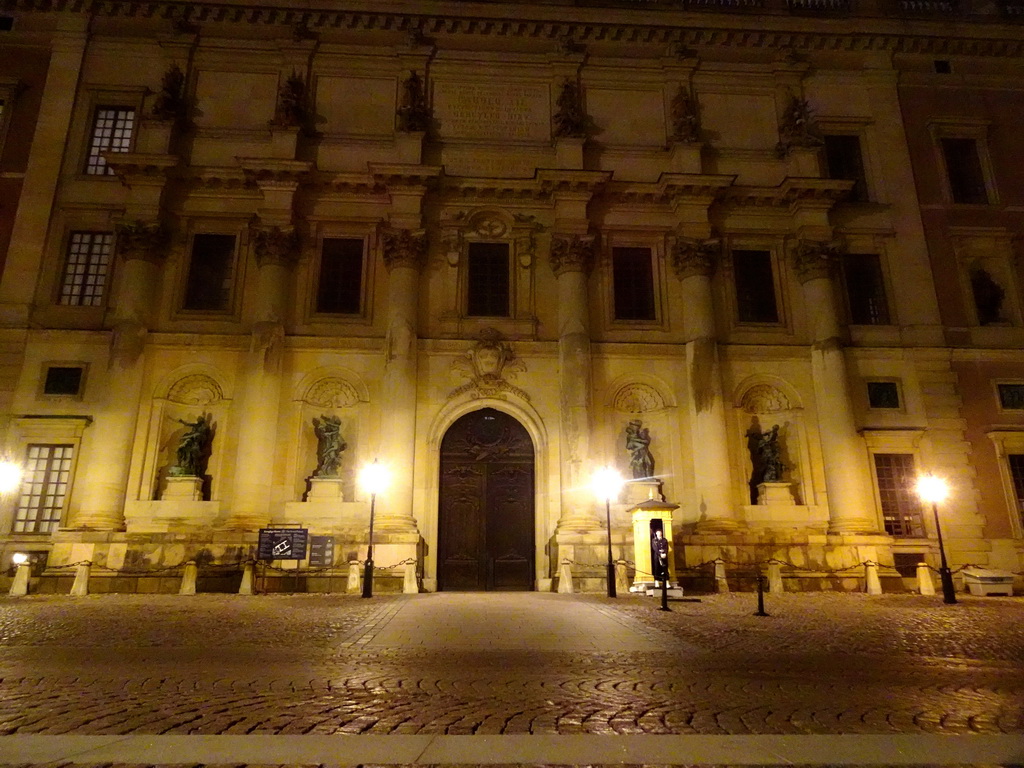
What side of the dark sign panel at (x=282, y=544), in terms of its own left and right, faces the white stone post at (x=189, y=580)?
right

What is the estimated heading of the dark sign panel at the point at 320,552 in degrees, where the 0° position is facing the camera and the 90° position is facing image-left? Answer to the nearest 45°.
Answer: approximately 0°

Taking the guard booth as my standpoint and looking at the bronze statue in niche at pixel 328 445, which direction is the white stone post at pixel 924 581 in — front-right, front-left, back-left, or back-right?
back-right

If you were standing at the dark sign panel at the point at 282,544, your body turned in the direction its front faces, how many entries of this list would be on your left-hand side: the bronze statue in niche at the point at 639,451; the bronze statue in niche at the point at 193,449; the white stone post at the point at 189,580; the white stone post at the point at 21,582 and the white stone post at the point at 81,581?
1

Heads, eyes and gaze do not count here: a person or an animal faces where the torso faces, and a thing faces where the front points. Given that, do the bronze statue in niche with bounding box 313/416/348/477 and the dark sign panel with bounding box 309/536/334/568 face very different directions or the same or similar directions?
same or similar directions

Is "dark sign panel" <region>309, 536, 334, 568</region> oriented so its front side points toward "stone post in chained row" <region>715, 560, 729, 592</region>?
no

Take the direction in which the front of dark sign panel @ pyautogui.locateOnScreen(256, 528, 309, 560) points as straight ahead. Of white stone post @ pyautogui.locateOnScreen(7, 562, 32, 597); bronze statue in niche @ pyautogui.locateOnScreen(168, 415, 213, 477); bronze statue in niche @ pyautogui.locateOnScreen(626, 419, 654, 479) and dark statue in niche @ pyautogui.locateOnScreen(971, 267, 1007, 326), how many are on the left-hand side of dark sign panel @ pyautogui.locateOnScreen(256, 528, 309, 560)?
2

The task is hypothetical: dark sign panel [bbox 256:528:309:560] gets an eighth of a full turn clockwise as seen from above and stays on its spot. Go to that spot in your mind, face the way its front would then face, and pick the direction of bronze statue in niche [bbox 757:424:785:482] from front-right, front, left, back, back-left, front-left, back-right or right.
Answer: back-left

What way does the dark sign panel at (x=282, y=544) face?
toward the camera

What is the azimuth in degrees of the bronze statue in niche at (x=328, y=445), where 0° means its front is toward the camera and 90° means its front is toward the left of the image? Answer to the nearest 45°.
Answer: approximately 0°

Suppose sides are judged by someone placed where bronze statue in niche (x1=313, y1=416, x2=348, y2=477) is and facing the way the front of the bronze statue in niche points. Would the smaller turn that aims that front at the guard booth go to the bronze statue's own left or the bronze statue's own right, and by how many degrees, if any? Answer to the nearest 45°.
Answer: approximately 45° to the bronze statue's own left

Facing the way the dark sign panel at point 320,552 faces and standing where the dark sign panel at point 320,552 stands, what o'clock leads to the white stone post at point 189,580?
The white stone post is roughly at 3 o'clock from the dark sign panel.

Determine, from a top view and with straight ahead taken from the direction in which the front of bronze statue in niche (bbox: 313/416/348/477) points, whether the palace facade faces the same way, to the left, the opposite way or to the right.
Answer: the same way

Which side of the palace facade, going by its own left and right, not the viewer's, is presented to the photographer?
front

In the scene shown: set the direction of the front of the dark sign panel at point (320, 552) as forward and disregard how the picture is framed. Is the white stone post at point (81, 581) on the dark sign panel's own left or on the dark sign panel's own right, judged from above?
on the dark sign panel's own right

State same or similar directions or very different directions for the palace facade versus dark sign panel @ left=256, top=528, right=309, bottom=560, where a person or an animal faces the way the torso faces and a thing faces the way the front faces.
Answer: same or similar directions

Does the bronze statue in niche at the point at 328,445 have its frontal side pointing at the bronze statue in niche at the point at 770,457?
no
